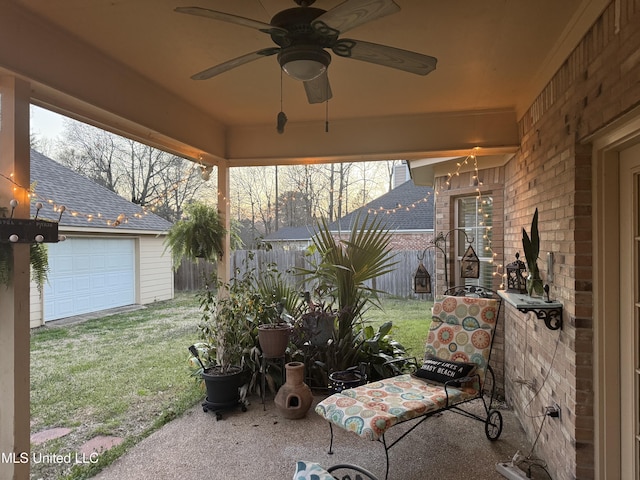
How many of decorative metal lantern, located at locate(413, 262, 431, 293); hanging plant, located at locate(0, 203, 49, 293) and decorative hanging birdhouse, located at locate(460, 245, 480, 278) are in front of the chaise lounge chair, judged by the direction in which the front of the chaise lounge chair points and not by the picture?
1

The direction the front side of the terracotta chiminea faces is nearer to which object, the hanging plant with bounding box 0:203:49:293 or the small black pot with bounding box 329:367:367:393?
the hanging plant

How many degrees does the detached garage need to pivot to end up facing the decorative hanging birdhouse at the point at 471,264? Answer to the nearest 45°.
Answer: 0° — it already faces it

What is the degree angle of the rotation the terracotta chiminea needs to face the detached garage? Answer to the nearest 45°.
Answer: approximately 135° to its right

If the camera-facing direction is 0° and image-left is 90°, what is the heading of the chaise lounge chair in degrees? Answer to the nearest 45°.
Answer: approximately 45°

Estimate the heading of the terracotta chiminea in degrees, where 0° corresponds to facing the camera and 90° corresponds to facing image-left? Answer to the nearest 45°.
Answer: approximately 0°
